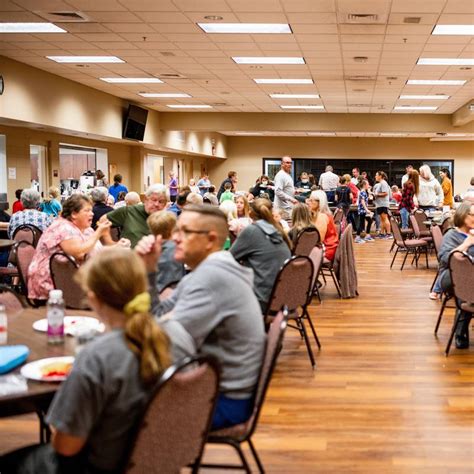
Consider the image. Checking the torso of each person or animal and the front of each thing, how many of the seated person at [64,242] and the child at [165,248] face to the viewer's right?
1

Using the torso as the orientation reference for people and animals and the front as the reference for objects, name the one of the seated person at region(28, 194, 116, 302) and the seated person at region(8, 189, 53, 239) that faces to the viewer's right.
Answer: the seated person at region(28, 194, 116, 302)

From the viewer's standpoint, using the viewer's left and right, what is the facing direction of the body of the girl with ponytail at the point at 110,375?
facing away from the viewer and to the left of the viewer

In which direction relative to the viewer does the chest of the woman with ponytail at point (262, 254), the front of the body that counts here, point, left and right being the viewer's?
facing away from the viewer and to the left of the viewer

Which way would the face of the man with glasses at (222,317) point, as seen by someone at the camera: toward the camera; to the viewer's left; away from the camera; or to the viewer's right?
to the viewer's left

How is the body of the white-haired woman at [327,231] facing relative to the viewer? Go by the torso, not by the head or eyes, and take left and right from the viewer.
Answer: facing to the left of the viewer

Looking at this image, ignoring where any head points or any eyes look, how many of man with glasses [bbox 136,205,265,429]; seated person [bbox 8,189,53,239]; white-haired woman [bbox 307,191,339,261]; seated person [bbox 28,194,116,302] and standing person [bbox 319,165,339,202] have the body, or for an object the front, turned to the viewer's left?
2

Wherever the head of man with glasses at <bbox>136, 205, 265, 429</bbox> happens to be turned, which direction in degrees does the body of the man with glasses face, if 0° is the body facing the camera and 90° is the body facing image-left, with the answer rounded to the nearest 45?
approximately 90°

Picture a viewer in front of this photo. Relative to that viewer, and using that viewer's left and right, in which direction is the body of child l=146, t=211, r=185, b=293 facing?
facing away from the viewer and to the left of the viewer

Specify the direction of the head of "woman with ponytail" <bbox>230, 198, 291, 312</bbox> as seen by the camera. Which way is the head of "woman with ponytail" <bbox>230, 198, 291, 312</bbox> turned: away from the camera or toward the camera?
away from the camera

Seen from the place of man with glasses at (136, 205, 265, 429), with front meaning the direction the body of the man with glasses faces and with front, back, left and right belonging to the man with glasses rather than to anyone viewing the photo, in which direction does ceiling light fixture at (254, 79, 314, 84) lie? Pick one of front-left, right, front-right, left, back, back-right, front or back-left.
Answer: right

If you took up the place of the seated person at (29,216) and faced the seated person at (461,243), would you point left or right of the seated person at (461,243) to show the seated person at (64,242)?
right
